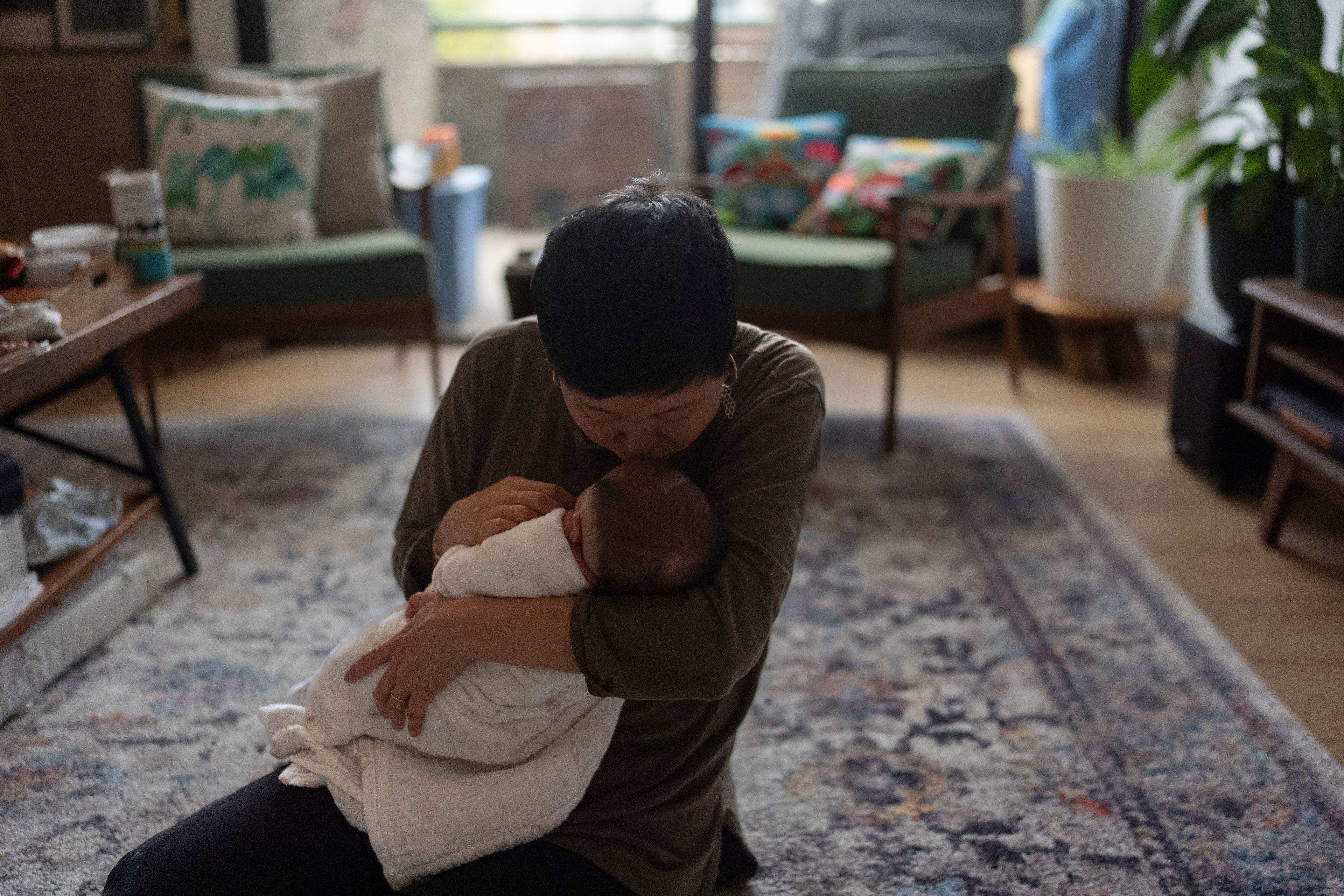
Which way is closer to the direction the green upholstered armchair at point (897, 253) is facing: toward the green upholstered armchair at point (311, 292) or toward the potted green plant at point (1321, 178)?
the green upholstered armchair

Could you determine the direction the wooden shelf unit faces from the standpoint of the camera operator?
facing the viewer and to the left of the viewer

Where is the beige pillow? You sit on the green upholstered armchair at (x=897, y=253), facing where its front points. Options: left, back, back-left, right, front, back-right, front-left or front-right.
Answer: front-right

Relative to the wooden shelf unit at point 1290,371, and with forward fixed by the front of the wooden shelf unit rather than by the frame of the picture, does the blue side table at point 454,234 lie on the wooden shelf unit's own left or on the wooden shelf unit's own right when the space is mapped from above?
on the wooden shelf unit's own right

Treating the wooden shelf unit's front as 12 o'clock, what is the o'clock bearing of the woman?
The woman is roughly at 11 o'clock from the wooden shelf unit.

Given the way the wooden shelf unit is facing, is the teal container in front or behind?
in front

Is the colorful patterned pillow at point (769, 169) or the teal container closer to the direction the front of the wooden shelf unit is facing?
the teal container

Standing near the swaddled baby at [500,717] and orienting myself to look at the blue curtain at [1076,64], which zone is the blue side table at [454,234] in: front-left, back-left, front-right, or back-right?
front-left

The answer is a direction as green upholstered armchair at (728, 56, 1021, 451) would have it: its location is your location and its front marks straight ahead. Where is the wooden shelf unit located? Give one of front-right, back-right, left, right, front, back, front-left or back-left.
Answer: left

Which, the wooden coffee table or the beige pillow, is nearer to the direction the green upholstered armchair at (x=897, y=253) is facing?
the wooden coffee table

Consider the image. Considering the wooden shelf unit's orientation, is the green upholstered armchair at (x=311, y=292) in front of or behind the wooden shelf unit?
in front
